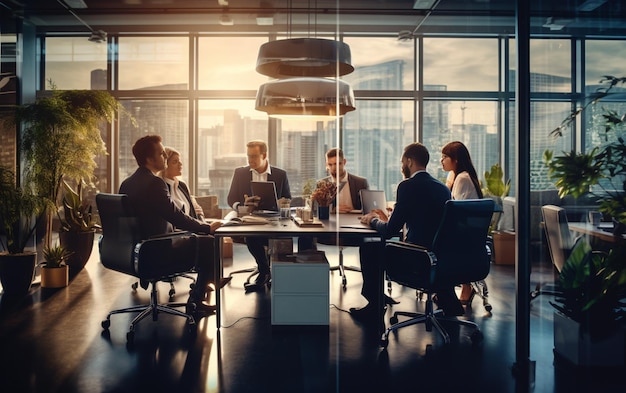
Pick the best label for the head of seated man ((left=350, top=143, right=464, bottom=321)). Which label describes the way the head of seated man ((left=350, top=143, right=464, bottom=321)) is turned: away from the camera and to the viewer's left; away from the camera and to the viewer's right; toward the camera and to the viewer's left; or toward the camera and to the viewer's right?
away from the camera and to the viewer's left

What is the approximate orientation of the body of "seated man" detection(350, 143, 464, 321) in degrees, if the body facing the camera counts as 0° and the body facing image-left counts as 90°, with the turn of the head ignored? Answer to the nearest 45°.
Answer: approximately 135°

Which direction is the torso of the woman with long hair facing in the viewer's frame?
to the viewer's left

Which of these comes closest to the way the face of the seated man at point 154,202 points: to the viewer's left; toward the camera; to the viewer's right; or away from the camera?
to the viewer's right

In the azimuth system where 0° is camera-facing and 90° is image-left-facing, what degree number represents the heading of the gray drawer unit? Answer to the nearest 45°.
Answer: approximately 0°

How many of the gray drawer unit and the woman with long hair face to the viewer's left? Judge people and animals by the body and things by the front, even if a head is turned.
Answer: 1

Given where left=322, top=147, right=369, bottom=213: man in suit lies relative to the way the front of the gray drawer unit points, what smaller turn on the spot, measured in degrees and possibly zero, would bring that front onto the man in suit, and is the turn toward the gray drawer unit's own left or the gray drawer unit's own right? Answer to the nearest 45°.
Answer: approximately 180°

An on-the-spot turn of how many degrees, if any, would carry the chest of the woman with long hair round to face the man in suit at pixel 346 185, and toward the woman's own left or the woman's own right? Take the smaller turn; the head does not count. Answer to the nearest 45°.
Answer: approximately 45° to the woman's own right

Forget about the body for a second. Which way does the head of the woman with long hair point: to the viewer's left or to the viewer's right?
to the viewer's left

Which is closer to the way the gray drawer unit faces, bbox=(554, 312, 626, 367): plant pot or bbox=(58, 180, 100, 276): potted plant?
the plant pot
